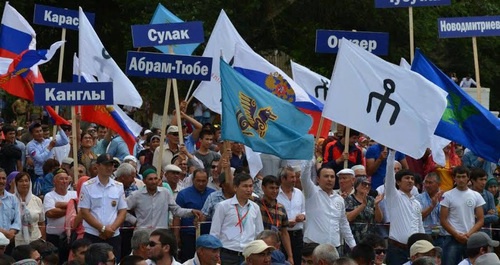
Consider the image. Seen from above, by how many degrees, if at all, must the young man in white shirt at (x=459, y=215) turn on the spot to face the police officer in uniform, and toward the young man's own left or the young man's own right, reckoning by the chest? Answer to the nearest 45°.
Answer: approximately 45° to the young man's own right

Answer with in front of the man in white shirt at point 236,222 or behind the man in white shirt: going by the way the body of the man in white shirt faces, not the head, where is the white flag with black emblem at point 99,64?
behind

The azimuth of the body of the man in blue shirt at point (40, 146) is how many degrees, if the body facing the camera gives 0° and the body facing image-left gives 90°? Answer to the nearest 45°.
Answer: approximately 315°

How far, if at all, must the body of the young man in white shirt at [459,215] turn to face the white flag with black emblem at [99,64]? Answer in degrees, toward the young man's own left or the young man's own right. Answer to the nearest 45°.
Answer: approximately 90° to the young man's own right

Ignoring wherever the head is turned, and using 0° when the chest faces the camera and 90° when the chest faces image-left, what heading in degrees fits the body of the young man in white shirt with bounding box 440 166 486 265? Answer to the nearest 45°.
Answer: approximately 0°
